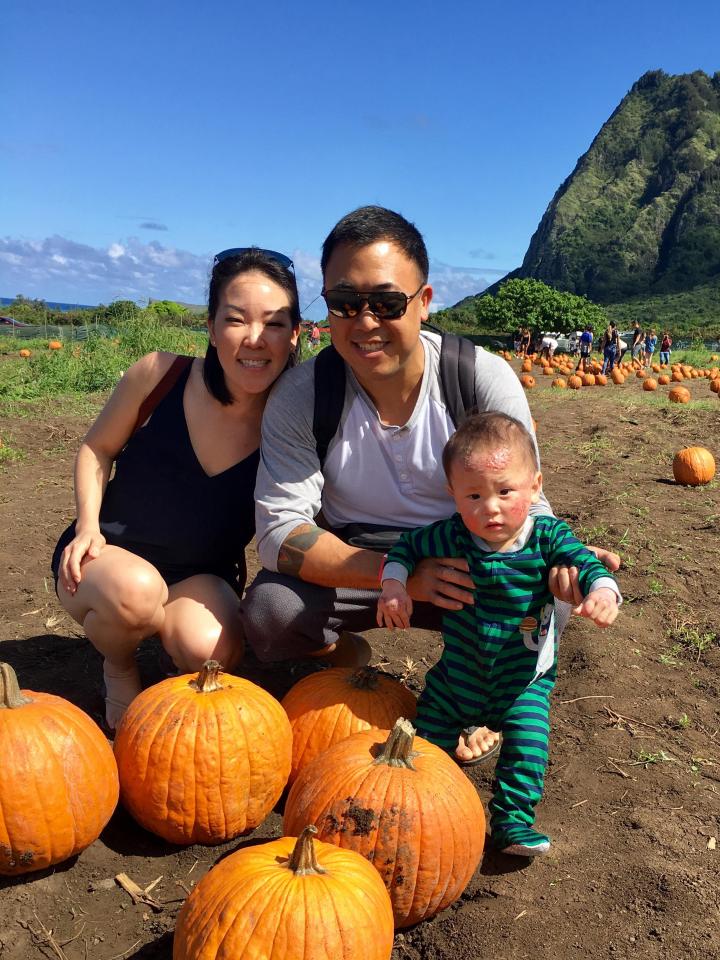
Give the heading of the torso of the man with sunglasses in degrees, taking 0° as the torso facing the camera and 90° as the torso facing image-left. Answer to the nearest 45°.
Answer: approximately 0°

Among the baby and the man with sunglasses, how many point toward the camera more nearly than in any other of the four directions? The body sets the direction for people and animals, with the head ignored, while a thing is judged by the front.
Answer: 2

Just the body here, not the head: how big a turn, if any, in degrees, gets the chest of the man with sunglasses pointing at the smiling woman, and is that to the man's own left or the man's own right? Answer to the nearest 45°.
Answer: approximately 90° to the man's own right

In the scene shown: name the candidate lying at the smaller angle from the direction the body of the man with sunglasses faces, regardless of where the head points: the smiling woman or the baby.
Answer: the baby

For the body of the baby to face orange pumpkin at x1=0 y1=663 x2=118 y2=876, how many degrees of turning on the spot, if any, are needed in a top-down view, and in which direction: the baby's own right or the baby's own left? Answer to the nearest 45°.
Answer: approximately 45° to the baby's own right

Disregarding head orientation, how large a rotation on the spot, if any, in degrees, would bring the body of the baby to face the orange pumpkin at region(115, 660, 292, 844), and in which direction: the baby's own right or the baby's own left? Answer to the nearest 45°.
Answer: approximately 90° to the baby's own right
